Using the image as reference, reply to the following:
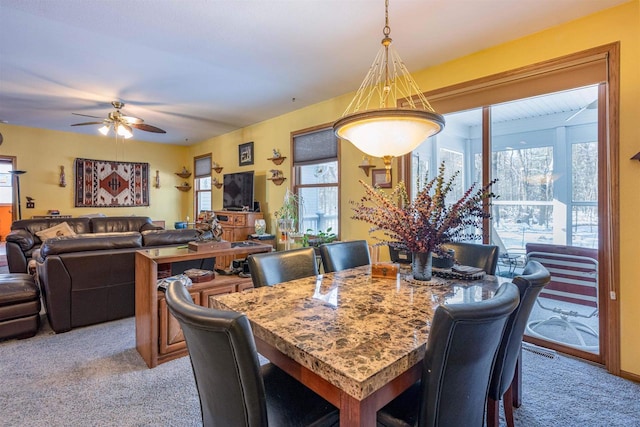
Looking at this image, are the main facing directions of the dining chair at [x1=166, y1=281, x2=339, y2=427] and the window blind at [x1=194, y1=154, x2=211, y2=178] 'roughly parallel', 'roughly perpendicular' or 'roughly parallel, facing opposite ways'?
roughly parallel, facing opposite ways

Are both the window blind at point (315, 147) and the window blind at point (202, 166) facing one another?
no

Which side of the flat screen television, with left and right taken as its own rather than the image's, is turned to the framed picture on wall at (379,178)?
left

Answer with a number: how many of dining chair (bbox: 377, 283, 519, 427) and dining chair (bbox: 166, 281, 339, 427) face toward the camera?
0

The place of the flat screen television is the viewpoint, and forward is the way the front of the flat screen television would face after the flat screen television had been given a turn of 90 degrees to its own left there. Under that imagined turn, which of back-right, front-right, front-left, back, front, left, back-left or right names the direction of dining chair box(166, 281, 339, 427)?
front-right

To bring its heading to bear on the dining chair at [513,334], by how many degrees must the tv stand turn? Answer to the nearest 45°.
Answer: approximately 45° to its left

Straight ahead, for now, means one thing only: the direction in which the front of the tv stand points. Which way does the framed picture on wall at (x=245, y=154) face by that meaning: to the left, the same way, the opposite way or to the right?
the same way

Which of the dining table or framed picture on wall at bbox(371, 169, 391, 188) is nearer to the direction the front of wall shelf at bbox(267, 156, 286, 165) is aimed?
the dining table

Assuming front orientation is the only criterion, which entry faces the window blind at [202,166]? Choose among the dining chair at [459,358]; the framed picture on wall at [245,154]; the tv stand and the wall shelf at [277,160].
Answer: the dining chair

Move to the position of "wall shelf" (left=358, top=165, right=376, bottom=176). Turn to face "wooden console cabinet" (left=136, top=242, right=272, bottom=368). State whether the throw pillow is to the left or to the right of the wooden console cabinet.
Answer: right

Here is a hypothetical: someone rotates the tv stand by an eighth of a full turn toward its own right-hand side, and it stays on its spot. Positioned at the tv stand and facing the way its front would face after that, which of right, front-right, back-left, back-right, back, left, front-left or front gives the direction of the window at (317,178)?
back-left

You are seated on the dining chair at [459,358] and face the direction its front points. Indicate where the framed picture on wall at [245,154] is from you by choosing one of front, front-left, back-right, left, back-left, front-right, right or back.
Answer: front

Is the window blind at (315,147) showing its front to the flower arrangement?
no

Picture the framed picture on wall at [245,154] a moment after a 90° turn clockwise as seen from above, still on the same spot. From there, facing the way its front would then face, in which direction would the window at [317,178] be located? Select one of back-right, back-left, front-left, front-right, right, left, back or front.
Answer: back

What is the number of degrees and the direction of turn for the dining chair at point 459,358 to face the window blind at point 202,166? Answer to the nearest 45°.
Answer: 0° — it already faces it

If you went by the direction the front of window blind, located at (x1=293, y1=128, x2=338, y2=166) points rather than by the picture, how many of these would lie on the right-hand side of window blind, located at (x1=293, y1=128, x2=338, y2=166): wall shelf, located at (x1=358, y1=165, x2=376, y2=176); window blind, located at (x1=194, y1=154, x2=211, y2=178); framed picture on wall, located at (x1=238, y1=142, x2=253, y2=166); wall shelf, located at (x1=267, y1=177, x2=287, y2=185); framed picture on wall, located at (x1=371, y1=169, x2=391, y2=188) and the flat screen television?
4

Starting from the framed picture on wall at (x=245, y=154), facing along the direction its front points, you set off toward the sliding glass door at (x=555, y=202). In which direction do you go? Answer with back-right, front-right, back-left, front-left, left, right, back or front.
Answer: left

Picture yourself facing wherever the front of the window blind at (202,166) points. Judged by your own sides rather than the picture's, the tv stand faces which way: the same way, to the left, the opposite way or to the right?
the same way

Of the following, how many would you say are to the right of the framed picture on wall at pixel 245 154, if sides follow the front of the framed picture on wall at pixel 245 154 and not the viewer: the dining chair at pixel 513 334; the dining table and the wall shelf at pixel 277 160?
0

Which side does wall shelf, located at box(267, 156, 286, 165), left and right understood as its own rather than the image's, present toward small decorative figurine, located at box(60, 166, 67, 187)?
right

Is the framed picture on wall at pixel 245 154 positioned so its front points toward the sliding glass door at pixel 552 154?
no

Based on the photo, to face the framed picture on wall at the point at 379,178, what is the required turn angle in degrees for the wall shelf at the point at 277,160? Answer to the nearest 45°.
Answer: approximately 90° to its left

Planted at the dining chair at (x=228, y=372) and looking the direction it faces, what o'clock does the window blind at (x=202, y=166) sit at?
The window blind is roughly at 10 o'clock from the dining chair.

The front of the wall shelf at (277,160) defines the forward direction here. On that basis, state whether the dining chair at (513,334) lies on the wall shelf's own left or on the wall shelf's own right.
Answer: on the wall shelf's own left

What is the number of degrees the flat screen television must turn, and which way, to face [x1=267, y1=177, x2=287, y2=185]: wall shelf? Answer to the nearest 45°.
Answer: approximately 90° to its left
